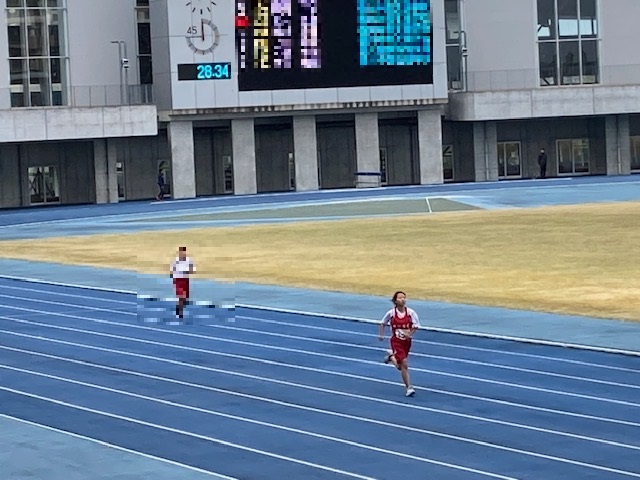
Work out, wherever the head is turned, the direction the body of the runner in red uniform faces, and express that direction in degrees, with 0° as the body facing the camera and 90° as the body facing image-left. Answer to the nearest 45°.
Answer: approximately 315°

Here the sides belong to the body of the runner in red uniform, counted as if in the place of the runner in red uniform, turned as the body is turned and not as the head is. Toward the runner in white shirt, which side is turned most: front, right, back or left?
back
